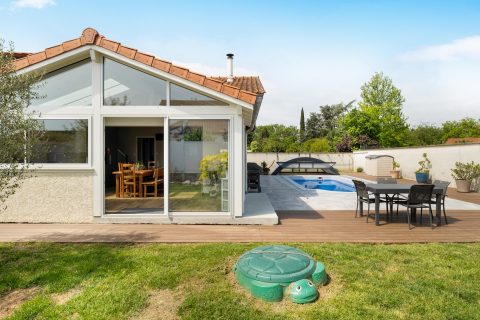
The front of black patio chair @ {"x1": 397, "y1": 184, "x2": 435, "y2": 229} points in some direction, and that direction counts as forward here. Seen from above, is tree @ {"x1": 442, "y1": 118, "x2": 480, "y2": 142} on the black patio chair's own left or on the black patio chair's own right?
on the black patio chair's own right

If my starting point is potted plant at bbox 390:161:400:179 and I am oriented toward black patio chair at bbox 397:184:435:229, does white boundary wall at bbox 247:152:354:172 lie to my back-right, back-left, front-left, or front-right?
back-right

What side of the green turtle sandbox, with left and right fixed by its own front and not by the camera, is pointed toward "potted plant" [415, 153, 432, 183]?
left

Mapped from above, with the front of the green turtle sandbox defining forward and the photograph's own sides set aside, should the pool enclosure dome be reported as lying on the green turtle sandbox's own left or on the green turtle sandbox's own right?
on the green turtle sandbox's own left

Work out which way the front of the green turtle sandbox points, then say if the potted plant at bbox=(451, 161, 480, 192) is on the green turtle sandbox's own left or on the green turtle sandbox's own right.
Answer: on the green turtle sandbox's own left

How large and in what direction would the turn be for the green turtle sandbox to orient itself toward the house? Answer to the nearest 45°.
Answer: approximately 180°

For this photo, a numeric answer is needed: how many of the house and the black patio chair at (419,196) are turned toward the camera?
1

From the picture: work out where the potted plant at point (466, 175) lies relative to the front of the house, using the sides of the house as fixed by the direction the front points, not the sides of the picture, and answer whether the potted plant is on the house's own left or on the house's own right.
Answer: on the house's own left

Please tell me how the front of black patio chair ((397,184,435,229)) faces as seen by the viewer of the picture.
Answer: facing away from the viewer and to the left of the viewer

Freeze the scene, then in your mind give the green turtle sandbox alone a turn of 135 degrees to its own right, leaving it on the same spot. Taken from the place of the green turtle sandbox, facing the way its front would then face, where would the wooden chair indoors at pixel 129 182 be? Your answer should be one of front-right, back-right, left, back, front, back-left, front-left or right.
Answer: front-right

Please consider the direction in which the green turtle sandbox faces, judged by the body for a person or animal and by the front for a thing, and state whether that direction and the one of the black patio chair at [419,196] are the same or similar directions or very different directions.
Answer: very different directions
